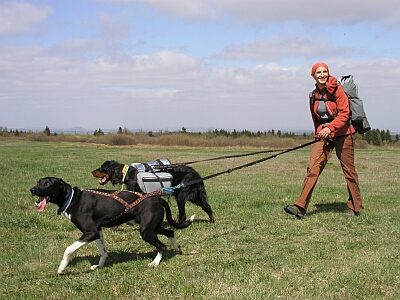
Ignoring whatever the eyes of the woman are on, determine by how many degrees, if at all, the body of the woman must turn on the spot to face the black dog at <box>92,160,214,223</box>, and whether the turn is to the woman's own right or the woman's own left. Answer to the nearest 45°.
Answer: approximately 45° to the woman's own right

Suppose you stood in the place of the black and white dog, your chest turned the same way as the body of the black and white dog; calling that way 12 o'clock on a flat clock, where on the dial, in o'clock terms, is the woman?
The woman is roughly at 5 o'clock from the black and white dog.

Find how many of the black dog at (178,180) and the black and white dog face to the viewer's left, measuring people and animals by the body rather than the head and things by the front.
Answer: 2

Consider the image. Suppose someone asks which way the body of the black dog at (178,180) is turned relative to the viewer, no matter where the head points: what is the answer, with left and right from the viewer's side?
facing to the left of the viewer

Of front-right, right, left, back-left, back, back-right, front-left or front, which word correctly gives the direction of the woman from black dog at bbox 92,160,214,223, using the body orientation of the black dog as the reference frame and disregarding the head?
back

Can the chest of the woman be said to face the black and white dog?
yes

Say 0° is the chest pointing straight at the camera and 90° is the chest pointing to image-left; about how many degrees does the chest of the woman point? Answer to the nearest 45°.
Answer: approximately 45°

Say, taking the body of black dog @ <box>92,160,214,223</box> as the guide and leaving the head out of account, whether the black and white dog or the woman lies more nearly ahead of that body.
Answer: the black and white dog

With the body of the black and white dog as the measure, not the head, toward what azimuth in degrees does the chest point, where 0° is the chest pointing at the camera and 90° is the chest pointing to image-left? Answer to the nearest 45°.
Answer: approximately 90°
